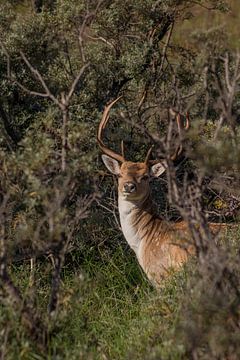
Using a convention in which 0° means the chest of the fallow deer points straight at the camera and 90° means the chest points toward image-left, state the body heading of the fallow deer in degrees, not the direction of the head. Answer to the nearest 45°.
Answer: approximately 45°
